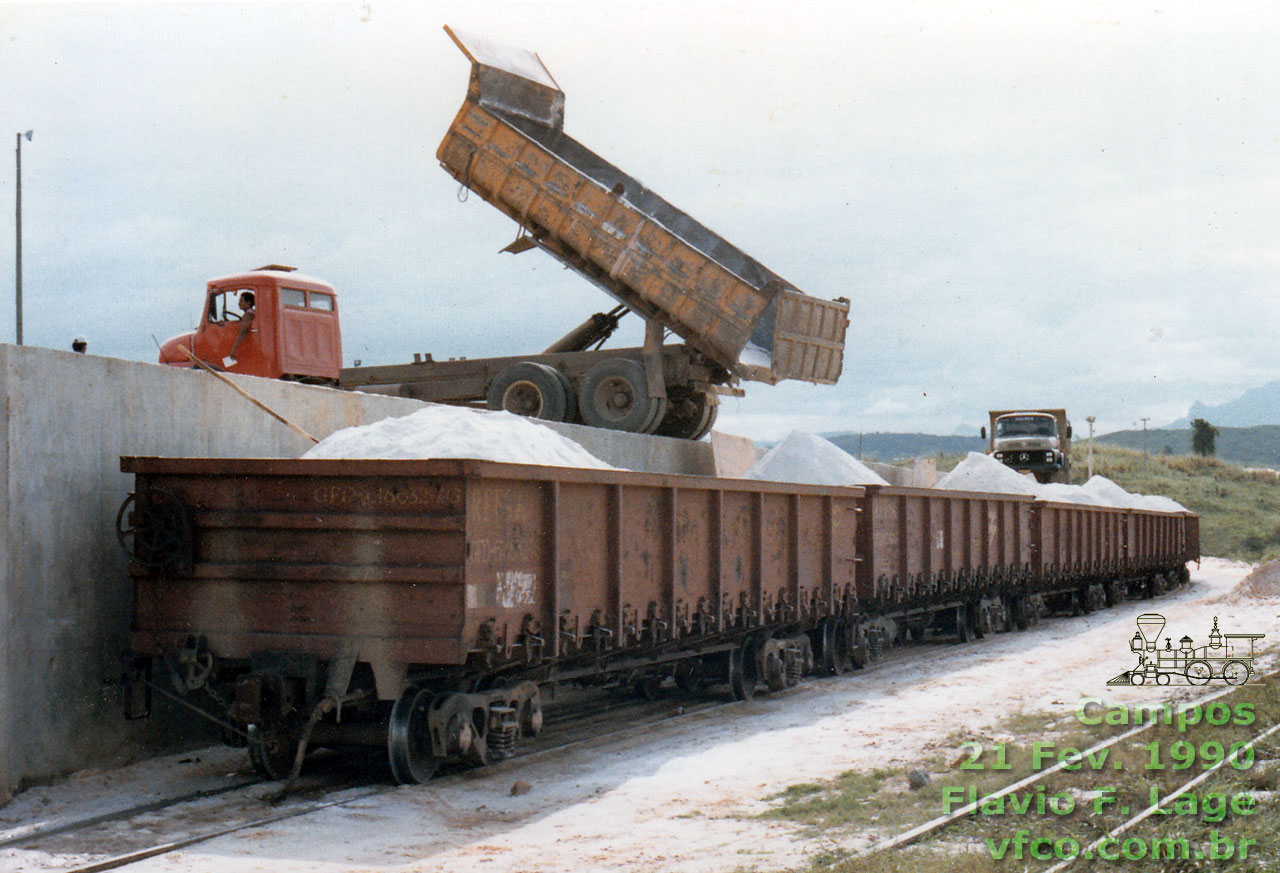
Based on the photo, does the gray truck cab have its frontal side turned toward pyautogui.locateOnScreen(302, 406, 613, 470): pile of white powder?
yes

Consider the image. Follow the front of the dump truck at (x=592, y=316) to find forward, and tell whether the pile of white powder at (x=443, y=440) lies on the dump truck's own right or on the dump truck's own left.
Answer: on the dump truck's own left

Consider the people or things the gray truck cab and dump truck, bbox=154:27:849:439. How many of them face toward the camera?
1

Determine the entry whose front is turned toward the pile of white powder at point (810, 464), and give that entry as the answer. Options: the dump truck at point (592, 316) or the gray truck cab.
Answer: the gray truck cab

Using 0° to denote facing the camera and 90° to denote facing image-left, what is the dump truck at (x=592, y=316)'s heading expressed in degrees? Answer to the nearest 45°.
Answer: approximately 135°

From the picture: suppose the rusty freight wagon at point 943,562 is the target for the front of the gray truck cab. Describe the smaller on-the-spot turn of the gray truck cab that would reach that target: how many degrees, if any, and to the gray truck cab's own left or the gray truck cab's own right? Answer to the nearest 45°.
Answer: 0° — it already faces it

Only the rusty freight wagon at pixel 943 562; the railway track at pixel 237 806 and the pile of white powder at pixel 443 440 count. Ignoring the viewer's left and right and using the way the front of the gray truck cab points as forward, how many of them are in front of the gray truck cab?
3

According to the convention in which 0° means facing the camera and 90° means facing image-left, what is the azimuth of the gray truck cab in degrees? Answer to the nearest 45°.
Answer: approximately 0°
